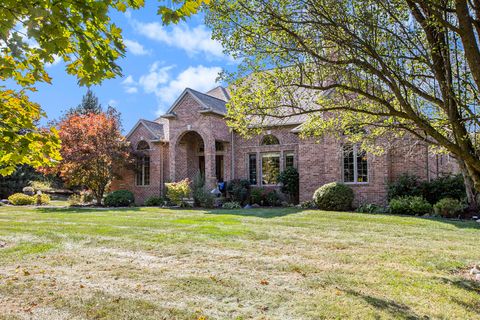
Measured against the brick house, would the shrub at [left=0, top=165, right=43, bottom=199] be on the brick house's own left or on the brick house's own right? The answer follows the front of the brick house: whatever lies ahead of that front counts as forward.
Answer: on the brick house's own right

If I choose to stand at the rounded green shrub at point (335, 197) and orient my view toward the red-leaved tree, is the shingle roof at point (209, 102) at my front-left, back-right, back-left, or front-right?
front-right

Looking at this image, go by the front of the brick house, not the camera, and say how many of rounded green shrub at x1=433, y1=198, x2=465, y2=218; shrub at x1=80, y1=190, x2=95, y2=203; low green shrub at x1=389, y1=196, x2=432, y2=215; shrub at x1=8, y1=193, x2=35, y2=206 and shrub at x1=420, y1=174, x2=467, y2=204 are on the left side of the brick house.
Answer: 3

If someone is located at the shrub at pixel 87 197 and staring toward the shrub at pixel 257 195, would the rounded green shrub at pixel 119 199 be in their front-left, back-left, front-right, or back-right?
front-right

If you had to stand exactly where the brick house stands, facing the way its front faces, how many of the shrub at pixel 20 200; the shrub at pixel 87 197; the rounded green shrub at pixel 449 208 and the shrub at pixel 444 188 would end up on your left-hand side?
2

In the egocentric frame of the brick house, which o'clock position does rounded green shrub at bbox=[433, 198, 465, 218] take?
The rounded green shrub is roughly at 9 o'clock from the brick house.

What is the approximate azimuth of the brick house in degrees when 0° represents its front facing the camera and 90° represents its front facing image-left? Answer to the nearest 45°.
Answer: approximately 45°

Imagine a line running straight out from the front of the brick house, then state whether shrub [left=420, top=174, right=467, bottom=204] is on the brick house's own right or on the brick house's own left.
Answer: on the brick house's own left

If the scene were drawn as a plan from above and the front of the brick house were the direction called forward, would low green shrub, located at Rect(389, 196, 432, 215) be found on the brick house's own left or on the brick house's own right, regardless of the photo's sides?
on the brick house's own left

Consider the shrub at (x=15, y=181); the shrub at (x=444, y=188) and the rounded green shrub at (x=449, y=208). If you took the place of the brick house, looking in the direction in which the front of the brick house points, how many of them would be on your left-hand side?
2

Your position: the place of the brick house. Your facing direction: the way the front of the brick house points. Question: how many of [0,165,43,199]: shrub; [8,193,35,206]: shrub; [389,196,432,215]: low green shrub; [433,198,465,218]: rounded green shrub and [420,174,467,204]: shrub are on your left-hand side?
3

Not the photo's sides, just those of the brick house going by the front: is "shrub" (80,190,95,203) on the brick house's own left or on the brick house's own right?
on the brick house's own right

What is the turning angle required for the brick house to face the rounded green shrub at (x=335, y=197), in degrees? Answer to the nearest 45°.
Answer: approximately 90° to its left
